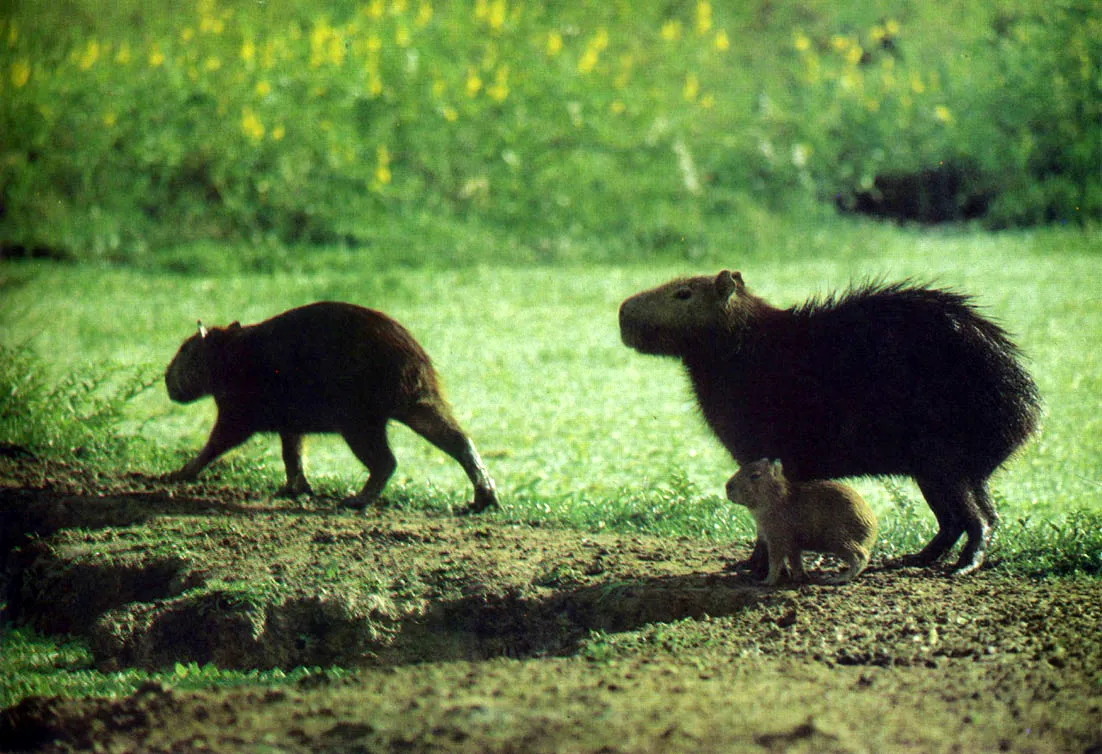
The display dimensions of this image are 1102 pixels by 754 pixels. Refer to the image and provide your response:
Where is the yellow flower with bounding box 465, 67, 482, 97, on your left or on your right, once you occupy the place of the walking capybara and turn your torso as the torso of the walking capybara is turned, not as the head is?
on your right

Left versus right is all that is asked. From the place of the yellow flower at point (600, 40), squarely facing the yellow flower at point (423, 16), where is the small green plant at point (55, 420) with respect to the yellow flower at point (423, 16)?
left

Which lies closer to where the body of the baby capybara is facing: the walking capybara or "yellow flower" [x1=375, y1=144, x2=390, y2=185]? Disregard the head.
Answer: the walking capybara

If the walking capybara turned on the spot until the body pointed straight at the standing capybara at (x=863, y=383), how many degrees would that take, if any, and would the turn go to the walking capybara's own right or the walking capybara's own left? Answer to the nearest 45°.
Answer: approximately 135° to the walking capybara's own left

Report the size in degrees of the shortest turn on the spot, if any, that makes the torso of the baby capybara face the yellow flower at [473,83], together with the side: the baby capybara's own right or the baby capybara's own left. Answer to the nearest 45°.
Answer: approximately 90° to the baby capybara's own right

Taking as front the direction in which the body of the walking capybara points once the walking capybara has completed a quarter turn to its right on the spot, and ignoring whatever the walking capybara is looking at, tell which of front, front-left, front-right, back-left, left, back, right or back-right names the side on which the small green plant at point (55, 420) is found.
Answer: front-left

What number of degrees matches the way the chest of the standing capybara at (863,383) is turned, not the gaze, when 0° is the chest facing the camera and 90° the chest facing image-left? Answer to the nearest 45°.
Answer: approximately 90°

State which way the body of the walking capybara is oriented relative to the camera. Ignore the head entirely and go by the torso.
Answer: to the viewer's left

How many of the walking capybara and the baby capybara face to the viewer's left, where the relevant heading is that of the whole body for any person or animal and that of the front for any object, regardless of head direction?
2

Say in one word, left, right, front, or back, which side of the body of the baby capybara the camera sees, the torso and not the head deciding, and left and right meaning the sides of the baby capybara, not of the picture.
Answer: left
